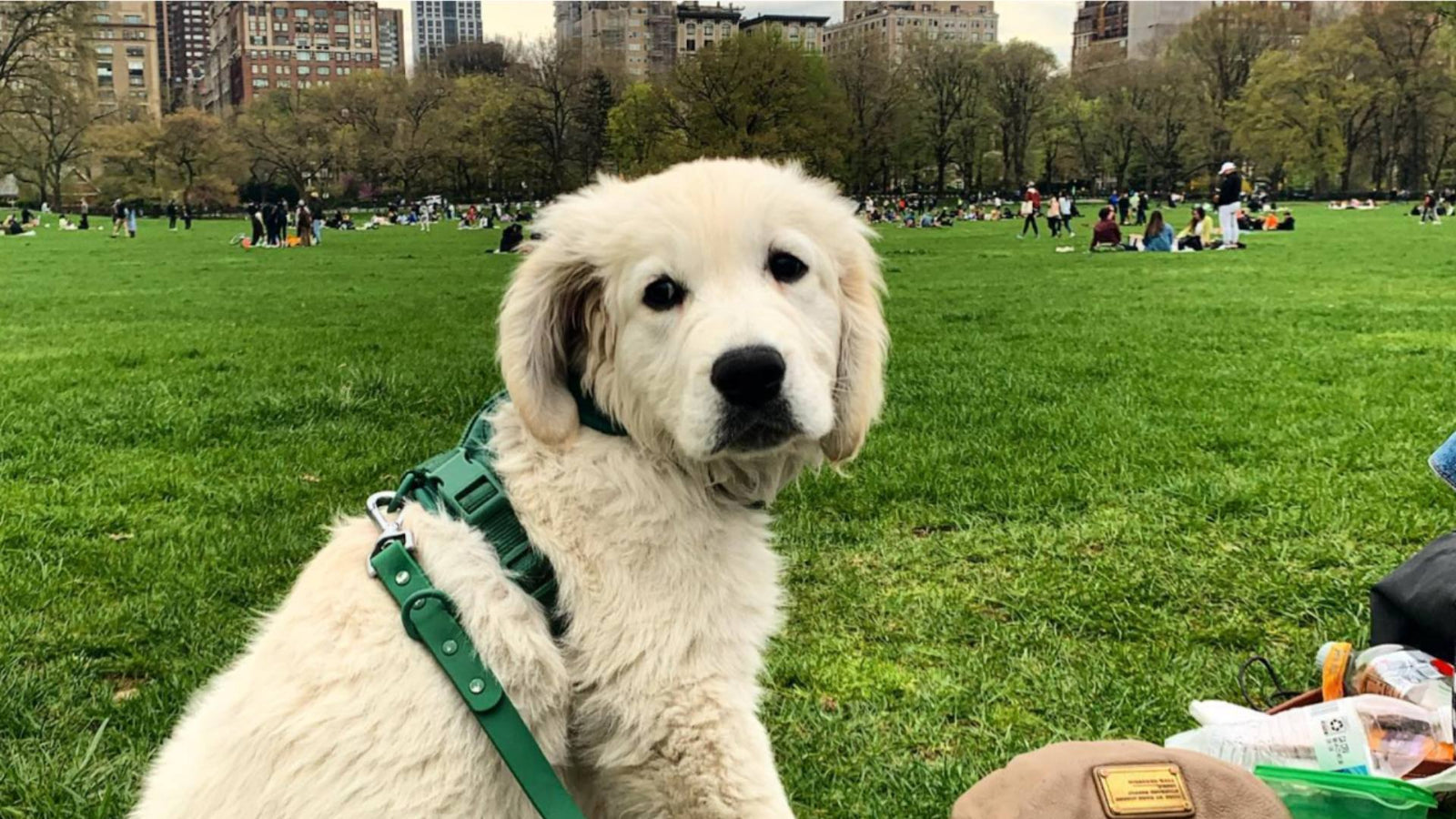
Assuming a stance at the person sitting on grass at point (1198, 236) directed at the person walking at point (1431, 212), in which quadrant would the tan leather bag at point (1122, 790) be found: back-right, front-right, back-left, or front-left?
back-right

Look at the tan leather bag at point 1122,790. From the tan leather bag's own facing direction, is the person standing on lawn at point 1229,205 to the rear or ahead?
to the rear

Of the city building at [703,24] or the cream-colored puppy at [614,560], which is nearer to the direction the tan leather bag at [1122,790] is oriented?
the cream-colored puppy

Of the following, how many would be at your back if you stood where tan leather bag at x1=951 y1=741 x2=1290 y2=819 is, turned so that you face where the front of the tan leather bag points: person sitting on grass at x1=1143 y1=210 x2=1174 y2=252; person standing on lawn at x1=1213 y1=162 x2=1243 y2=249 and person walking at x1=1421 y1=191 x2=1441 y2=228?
3

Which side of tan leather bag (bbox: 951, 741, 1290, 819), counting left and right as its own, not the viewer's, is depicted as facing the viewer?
front

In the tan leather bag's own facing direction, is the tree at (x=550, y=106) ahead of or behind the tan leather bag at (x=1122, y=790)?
behind

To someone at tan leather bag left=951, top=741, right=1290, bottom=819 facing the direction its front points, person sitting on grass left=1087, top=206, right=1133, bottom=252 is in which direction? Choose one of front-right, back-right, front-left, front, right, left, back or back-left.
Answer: back

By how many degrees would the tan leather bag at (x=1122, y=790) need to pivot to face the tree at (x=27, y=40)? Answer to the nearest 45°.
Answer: approximately 135° to its right

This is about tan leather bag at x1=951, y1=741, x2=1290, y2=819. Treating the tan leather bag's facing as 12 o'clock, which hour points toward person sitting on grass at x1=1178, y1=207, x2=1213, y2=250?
The person sitting on grass is roughly at 6 o'clock from the tan leather bag.

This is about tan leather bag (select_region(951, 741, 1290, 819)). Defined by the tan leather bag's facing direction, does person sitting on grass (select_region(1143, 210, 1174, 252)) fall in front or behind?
behind

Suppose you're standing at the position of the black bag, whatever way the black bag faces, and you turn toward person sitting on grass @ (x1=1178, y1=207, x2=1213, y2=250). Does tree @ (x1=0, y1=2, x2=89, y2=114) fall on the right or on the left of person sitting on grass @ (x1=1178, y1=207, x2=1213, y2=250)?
left

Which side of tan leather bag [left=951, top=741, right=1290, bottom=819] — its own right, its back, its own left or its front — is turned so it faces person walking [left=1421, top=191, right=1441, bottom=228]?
back
